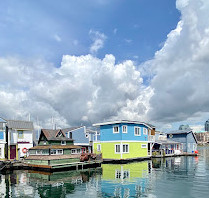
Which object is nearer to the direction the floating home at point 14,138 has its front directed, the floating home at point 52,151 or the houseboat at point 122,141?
the floating home

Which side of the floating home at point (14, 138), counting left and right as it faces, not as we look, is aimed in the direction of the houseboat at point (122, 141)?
left

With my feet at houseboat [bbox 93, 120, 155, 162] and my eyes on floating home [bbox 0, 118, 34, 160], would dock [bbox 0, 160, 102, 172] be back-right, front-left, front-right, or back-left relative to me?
front-left

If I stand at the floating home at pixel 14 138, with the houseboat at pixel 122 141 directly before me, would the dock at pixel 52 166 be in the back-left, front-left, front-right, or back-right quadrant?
front-right

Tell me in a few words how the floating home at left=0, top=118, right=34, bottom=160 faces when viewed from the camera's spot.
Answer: facing the viewer

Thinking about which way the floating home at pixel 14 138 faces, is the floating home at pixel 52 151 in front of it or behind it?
in front

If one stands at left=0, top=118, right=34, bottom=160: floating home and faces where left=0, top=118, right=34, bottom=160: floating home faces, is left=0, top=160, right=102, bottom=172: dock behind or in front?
in front
